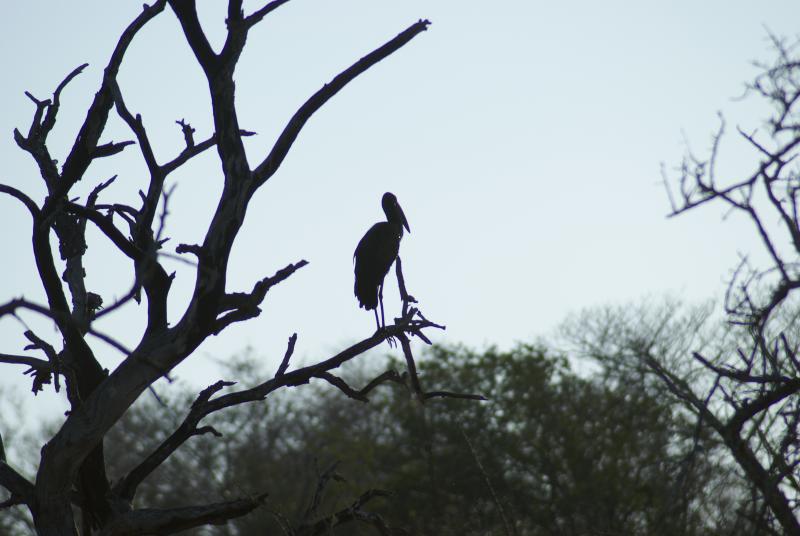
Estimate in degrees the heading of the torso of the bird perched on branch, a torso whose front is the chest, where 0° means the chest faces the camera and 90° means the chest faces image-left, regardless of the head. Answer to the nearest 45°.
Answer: approximately 270°

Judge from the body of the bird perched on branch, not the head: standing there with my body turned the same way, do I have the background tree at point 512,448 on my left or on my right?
on my left
